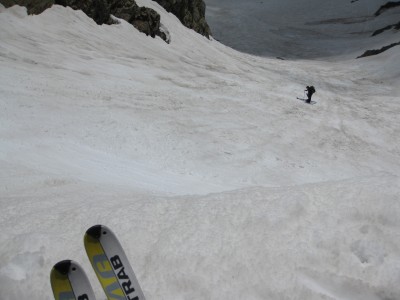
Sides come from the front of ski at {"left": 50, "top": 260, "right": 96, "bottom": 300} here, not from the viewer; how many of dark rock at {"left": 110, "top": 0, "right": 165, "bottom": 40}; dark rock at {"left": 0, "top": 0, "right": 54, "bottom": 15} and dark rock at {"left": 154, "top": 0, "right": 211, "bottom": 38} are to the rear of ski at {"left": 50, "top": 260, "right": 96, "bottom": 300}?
0

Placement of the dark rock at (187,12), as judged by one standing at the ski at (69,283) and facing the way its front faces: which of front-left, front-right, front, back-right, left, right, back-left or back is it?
front

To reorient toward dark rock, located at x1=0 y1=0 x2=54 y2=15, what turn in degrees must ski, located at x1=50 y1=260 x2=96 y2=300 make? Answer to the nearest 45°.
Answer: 0° — it already faces it

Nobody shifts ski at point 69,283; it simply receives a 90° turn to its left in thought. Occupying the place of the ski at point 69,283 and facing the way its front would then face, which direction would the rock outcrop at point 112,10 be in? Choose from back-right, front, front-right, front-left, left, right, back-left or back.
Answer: right

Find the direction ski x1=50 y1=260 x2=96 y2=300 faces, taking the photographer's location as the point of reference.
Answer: facing away from the viewer

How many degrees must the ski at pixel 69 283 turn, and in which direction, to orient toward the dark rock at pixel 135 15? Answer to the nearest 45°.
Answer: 0° — it already faces it
